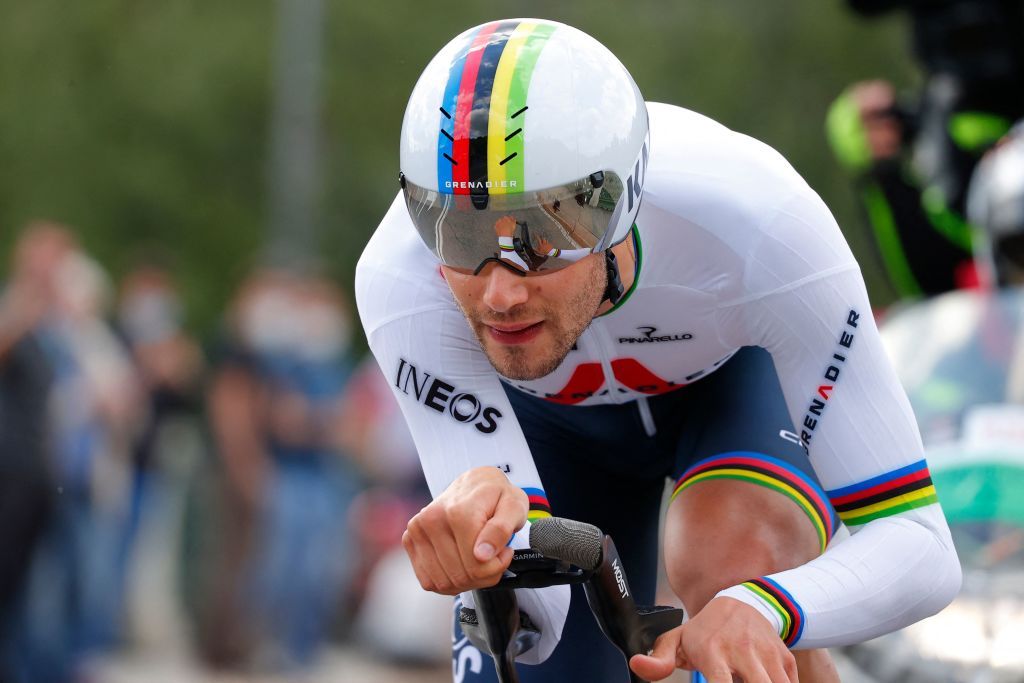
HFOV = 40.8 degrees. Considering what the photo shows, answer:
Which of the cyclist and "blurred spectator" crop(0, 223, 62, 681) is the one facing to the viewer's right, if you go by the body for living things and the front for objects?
the blurred spectator

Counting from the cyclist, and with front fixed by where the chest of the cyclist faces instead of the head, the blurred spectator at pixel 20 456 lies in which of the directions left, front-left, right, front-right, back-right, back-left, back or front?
right

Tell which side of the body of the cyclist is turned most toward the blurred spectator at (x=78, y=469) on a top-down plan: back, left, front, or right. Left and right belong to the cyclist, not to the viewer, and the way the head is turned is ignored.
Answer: back

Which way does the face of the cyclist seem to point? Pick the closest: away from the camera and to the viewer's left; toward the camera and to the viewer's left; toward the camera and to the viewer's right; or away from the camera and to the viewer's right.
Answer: toward the camera and to the viewer's left

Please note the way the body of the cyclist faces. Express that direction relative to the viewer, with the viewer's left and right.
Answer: facing the viewer and to the left of the viewer

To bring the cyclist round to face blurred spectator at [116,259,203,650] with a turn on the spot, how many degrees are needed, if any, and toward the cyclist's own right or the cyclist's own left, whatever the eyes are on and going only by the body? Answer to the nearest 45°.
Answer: approximately 90° to the cyclist's own right

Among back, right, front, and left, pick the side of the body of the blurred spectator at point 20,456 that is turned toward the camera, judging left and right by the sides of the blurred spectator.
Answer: right

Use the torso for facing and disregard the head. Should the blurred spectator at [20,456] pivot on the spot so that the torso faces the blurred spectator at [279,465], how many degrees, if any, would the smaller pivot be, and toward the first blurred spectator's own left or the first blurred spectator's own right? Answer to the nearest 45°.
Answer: approximately 45° to the first blurred spectator's own left
